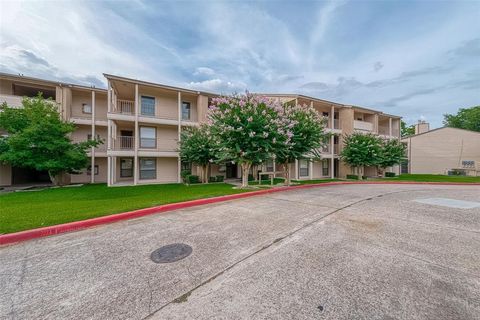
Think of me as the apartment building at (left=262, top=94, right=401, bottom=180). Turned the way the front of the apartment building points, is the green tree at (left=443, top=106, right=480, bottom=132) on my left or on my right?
on my left

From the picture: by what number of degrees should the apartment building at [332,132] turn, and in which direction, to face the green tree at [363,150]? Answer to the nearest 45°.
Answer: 0° — it already faces it

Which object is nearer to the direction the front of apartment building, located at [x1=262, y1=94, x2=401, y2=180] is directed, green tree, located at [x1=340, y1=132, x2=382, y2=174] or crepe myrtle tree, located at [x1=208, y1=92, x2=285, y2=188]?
the green tree

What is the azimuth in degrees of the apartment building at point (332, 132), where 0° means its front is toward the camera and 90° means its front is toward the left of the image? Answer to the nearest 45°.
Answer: approximately 315°

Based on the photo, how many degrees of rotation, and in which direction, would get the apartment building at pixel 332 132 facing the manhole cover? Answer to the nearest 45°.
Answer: approximately 45° to its right

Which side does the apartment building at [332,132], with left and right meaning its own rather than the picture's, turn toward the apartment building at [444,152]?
left

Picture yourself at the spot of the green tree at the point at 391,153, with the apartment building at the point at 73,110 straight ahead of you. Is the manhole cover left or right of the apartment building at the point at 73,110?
left

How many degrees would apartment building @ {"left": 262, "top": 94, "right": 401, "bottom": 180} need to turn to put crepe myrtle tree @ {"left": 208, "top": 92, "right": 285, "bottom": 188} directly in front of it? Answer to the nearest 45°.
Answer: approximately 45° to its right
